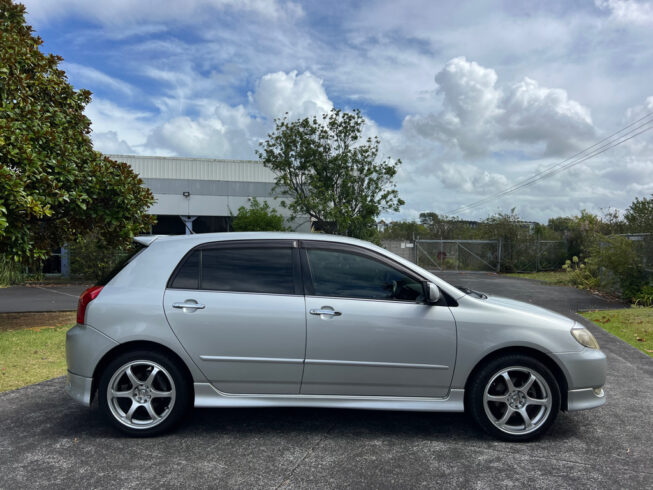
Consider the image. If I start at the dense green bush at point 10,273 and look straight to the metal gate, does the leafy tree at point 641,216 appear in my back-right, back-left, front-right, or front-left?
front-right

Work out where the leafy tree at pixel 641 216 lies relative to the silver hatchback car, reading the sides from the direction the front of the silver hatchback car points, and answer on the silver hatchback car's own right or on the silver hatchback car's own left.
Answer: on the silver hatchback car's own left

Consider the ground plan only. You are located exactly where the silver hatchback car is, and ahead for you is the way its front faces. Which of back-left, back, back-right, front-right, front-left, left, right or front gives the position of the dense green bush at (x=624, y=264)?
front-left

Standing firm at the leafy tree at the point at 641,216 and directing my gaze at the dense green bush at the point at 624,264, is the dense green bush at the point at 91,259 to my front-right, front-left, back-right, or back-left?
front-right

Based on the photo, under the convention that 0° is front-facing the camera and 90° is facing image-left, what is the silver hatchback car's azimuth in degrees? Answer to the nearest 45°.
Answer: approximately 270°

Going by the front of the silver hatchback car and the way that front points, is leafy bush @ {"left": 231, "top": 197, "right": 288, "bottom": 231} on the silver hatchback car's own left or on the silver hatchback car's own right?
on the silver hatchback car's own left

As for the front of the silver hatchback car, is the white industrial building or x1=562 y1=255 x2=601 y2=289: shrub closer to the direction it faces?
the shrub

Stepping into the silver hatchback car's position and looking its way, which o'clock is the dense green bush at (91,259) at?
The dense green bush is roughly at 8 o'clock from the silver hatchback car.

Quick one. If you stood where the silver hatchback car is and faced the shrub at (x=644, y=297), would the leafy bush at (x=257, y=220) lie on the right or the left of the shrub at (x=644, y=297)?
left

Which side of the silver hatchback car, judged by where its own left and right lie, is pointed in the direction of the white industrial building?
left

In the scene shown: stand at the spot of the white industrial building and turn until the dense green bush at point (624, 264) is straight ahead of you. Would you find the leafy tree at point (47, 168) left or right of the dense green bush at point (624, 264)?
right

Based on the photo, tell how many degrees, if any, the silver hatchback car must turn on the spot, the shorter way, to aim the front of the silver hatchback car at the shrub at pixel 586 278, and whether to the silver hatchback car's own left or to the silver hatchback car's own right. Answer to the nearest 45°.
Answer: approximately 45° to the silver hatchback car's own left
